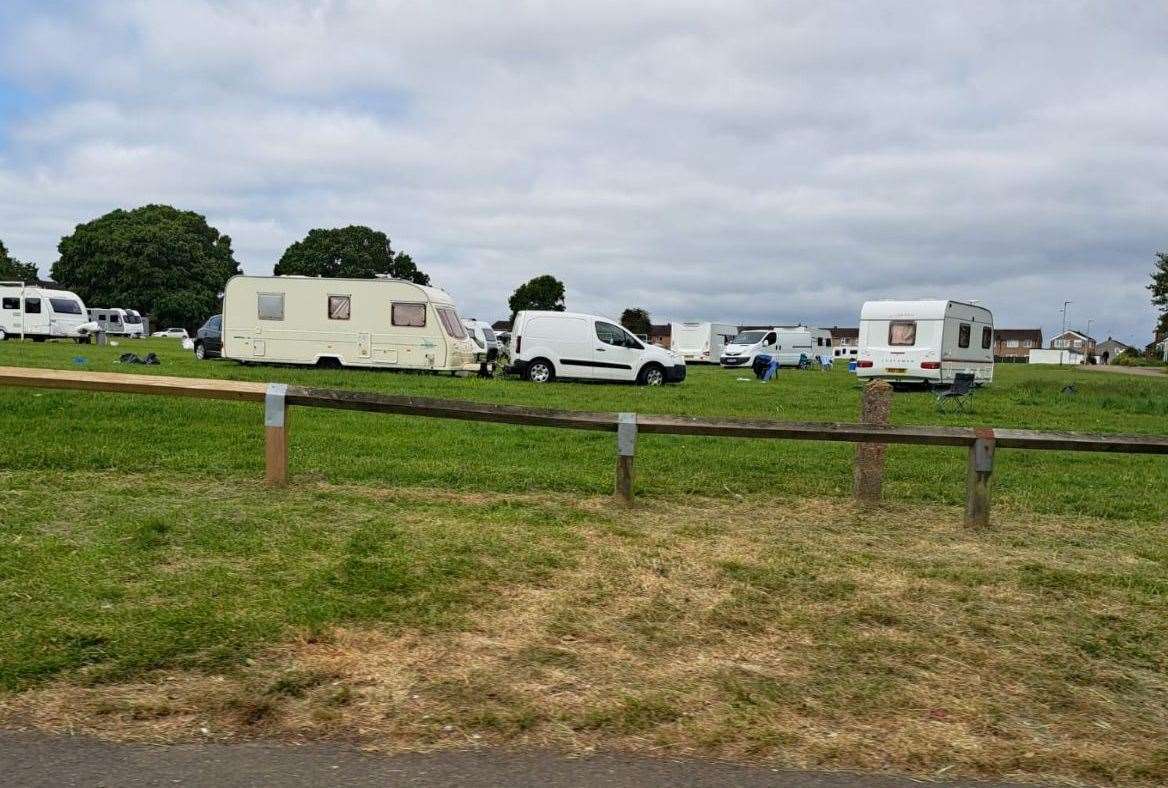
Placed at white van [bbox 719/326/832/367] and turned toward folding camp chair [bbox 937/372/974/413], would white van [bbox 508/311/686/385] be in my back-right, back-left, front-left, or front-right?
front-right

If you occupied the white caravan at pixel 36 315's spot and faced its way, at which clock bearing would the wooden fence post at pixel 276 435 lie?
The wooden fence post is roughly at 3 o'clock from the white caravan.

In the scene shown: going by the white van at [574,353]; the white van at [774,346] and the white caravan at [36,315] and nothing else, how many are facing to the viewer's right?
2

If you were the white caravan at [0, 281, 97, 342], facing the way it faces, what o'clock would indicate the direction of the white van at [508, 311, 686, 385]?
The white van is roughly at 2 o'clock from the white caravan.

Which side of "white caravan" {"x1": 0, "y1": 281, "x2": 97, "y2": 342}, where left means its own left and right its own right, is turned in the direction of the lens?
right

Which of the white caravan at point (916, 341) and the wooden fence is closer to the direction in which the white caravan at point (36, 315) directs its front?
the white caravan

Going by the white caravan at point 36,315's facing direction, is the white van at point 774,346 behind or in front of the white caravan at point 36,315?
in front

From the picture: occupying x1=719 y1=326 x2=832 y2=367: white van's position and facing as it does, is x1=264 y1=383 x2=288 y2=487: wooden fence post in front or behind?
in front

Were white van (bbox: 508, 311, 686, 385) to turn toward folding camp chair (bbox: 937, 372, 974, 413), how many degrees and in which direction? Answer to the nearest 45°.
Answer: approximately 45° to its right

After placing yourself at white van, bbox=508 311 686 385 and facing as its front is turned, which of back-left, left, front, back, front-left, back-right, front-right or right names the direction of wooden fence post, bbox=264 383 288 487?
right

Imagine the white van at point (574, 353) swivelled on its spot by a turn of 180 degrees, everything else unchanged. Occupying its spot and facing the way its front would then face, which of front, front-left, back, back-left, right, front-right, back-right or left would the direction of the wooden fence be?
left

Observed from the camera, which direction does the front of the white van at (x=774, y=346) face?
facing the viewer and to the left of the viewer

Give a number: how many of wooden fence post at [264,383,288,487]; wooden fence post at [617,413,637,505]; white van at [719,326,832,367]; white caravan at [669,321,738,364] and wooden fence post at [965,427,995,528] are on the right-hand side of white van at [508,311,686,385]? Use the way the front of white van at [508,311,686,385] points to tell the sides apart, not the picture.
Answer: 3

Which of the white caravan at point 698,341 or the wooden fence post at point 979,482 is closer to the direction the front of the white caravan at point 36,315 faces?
the white caravan

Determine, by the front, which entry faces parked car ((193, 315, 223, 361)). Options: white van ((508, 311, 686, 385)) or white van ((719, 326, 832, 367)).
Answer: white van ((719, 326, 832, 367))

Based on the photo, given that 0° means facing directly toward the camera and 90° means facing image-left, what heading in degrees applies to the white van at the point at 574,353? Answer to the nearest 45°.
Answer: approximately 270°

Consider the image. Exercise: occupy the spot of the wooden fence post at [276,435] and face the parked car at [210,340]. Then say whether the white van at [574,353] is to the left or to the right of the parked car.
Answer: right

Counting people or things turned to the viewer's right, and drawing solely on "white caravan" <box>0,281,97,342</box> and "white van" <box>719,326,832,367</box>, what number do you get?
1
